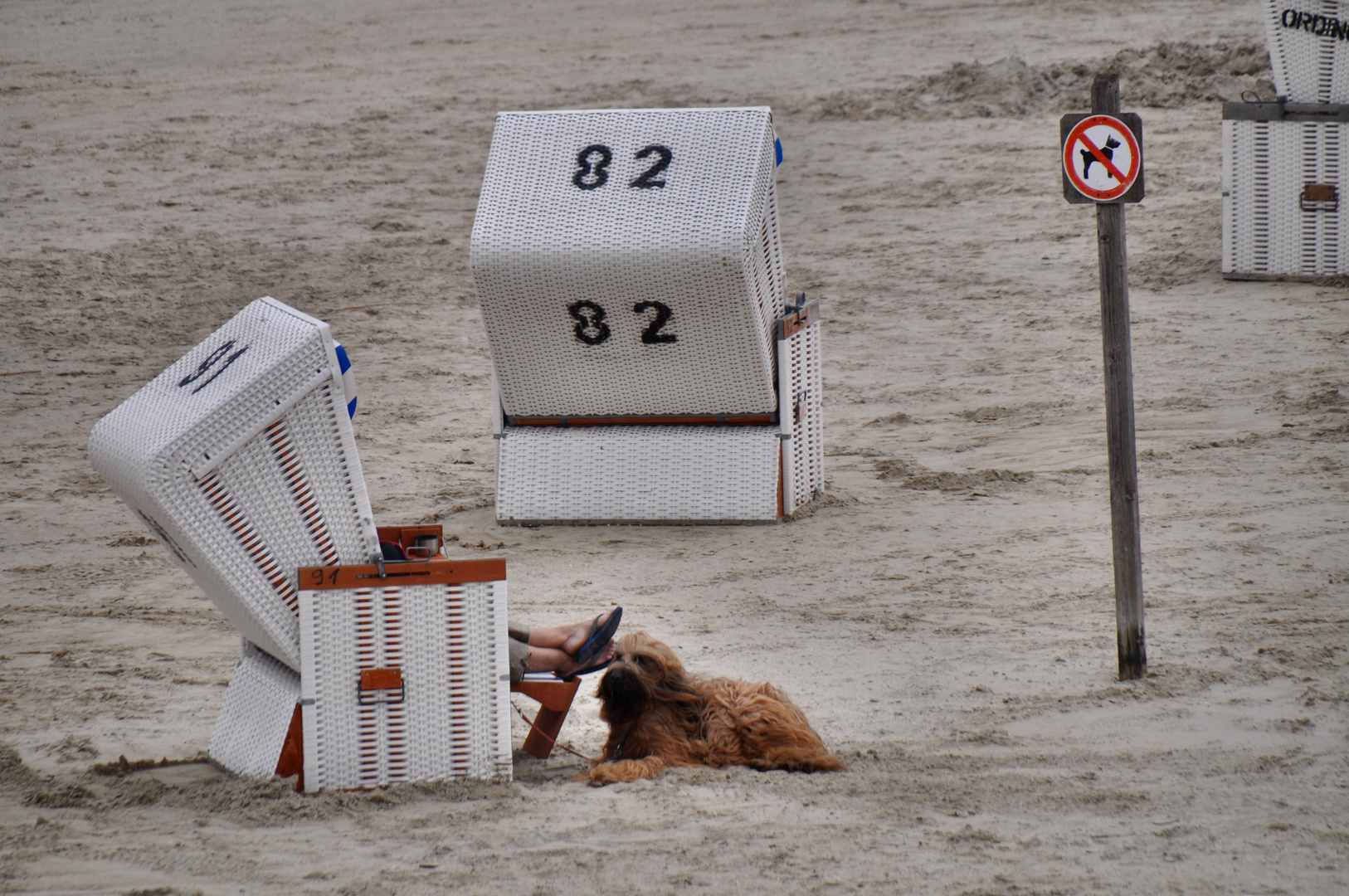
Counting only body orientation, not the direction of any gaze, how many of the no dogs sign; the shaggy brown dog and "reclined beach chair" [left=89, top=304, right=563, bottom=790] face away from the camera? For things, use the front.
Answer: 0

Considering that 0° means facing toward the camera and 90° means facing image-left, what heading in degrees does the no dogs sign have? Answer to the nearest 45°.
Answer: approximately 0°

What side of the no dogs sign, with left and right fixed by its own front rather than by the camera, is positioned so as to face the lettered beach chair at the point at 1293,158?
back

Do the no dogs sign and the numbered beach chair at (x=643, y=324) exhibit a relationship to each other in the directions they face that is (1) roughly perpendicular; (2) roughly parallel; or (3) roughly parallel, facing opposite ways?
roughly parallel, facing opposite ways

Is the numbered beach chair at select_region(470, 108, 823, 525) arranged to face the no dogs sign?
no

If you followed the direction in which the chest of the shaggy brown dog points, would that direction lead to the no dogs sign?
no

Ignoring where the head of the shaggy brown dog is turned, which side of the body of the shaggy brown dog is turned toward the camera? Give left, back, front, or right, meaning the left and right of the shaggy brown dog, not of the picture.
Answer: left

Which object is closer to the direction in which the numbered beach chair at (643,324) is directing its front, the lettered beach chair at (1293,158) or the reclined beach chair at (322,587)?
the lettered beach chair

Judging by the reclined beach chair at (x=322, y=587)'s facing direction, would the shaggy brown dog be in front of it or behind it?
in front

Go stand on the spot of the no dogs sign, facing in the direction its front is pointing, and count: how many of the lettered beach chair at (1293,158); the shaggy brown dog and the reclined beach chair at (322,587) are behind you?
1

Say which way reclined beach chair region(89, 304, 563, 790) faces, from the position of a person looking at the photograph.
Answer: facing to the right of the viewer

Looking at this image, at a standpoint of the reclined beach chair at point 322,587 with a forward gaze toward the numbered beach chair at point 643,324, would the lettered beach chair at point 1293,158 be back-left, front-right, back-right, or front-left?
front-right

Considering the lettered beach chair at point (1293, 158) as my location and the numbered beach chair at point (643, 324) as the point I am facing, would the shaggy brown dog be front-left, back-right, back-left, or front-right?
front-left

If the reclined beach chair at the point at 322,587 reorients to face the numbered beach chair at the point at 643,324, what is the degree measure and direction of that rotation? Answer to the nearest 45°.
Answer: approximately 45° to its left

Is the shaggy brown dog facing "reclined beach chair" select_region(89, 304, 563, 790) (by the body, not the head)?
yes

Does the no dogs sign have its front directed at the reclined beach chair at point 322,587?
no

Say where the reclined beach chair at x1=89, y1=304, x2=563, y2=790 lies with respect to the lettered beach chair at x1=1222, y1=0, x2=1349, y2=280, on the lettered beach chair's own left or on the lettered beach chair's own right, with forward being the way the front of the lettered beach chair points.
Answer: on the lettered beach chair's own left

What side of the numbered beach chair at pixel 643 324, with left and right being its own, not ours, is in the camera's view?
back

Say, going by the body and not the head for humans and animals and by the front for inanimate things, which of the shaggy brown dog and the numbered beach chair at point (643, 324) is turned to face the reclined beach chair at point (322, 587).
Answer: the shaggy brown dog

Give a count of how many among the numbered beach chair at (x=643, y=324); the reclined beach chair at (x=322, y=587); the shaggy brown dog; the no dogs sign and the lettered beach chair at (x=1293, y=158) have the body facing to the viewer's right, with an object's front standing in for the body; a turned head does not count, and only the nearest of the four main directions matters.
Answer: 1
